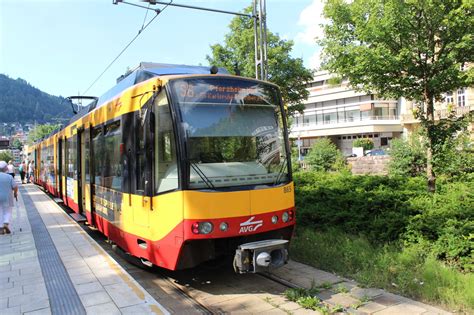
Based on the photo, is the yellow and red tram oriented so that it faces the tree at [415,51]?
no

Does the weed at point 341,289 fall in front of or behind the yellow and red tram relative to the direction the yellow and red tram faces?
in front

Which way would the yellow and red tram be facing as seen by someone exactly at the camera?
facing the viewer and to the right of the viewer

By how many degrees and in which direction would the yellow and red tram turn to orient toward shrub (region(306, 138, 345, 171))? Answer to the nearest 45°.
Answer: approximately 90° to its left

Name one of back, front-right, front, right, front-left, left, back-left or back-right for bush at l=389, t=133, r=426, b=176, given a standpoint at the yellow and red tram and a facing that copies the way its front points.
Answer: left

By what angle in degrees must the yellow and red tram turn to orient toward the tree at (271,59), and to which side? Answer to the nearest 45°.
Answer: approximately 135° to its left

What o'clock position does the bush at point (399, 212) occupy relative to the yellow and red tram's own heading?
The bush is roughly at 10 o'clock from the yellow and red tram.

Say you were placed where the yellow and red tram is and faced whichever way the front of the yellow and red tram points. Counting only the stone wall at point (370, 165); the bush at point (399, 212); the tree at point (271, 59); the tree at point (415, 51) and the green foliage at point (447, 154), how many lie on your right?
0

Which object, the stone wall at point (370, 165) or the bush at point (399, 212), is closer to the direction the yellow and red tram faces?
the bush

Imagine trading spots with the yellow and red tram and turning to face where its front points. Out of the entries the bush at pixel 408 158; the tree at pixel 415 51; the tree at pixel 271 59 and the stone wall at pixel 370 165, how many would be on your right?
0

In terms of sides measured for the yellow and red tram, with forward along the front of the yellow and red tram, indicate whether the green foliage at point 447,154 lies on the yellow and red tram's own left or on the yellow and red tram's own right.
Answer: on the yellow and red tram's own left

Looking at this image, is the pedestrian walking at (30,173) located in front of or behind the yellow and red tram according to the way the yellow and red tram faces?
behind

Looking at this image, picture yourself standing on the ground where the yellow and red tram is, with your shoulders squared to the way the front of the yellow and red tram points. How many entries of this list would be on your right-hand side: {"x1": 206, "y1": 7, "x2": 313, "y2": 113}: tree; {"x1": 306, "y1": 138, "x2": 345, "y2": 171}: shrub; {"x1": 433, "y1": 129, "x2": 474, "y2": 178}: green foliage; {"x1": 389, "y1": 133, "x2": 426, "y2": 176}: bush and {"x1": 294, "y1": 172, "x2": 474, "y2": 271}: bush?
0

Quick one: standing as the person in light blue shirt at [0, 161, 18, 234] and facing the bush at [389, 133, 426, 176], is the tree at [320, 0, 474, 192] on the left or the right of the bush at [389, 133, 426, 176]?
right

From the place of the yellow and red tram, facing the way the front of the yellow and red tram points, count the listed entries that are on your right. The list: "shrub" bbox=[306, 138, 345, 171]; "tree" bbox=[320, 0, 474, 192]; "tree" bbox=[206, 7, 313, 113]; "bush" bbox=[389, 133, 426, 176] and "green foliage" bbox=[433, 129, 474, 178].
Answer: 0
